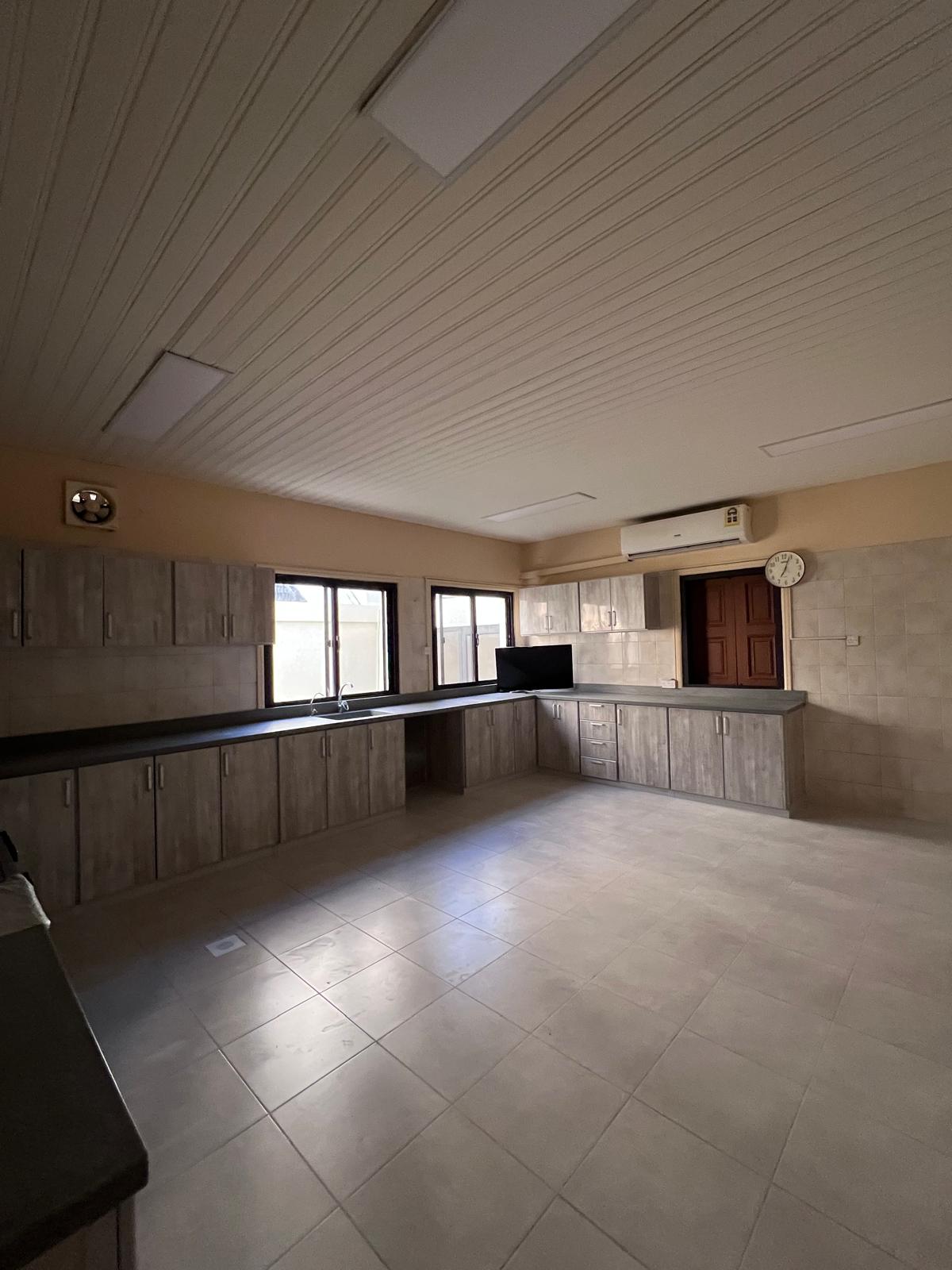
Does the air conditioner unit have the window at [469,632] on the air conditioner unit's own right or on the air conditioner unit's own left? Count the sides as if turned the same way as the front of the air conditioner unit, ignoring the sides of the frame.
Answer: on the air conditioner unit's own right

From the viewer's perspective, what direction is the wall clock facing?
toward the camera

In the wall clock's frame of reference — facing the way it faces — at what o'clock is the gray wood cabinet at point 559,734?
The gray wood cabinet is roughly at 3 o'clock from the wall clock.

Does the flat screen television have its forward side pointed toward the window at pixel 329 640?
no

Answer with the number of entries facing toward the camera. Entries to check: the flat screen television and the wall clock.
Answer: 2

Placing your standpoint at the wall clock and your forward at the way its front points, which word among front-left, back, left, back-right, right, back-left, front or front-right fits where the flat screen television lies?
right

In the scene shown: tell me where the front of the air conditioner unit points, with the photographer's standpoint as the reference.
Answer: facing the viewer and to the left of the viewer

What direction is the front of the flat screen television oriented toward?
toward the camera

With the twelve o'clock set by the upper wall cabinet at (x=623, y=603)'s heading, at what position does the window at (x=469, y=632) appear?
The window is roughly at 2 o'clock from the upper wall cabinet.

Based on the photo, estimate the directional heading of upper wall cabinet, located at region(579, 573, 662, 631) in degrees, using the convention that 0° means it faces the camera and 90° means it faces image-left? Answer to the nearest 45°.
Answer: approximately 45°

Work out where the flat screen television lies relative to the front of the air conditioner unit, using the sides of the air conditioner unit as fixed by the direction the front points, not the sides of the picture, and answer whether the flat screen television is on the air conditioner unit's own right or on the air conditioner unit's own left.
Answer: on the air conditioner unit's own right

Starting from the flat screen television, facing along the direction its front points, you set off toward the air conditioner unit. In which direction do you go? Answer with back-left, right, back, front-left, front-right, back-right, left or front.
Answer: front-left

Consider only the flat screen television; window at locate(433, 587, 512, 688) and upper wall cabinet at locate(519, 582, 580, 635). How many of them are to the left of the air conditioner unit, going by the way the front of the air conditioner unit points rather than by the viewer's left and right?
0

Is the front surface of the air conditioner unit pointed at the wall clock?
no

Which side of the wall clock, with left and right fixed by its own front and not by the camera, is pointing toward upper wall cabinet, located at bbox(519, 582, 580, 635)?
right

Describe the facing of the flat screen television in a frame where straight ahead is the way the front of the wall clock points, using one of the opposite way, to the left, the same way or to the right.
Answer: the same way

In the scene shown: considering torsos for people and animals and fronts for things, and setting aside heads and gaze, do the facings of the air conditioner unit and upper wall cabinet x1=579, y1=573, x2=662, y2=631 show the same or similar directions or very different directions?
same or similar directions

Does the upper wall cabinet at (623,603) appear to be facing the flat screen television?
no
